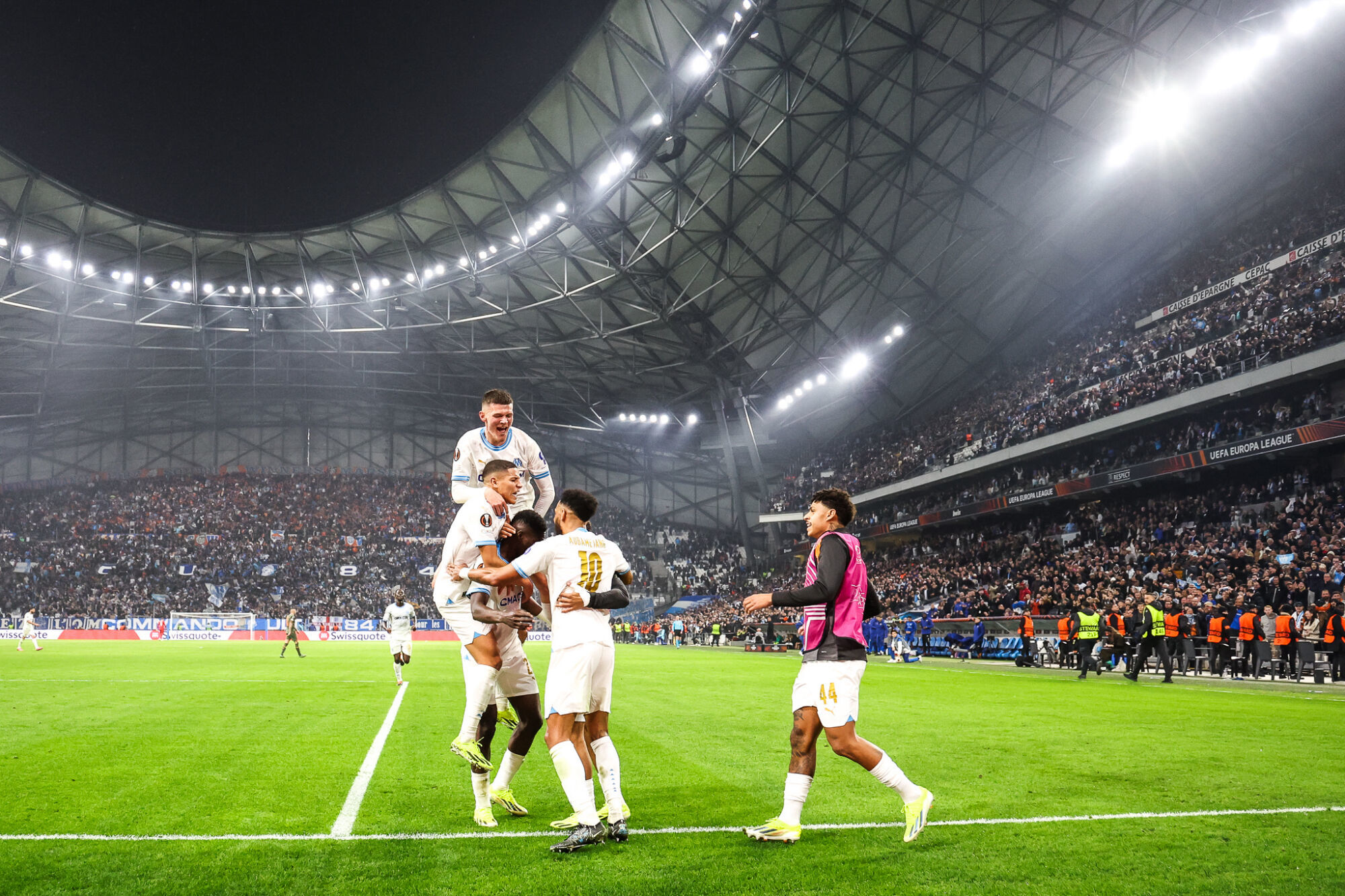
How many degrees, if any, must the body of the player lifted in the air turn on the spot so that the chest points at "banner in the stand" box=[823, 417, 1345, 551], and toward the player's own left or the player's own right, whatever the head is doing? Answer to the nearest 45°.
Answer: approximately 135° to the player's own left

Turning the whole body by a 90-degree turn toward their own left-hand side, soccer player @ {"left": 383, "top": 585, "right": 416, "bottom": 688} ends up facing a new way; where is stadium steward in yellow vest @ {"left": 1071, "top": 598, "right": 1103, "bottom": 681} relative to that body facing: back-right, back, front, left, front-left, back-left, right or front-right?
front

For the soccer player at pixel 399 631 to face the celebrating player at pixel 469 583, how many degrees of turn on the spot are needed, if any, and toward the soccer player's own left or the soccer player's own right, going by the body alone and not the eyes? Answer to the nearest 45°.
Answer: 0° — they already face them

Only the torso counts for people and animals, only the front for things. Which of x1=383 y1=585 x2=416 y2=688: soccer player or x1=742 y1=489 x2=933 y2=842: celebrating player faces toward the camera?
the soccer player

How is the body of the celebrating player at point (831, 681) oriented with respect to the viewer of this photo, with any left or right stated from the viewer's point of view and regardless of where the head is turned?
facing to the left of the viewer

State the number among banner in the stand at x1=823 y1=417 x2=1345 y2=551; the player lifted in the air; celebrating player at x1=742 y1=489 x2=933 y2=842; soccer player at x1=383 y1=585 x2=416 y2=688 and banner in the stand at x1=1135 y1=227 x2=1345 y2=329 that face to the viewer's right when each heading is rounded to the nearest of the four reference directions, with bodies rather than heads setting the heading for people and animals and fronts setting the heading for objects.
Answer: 0

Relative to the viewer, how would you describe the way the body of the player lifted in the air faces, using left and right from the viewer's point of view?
facing the viewer

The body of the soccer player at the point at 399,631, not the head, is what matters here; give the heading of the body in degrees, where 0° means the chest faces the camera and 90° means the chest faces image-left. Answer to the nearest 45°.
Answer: approximately 0°

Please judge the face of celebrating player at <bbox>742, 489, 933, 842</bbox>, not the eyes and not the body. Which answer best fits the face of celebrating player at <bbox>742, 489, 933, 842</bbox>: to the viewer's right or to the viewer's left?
to the viewer's left

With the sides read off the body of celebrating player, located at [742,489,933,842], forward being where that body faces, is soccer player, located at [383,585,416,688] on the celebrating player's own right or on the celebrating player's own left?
on the celebrating player's own right

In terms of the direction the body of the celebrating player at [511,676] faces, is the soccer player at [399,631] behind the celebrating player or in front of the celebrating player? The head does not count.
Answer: behind

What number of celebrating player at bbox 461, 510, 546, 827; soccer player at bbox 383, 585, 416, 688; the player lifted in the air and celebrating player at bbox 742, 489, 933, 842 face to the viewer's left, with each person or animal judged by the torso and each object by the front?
1

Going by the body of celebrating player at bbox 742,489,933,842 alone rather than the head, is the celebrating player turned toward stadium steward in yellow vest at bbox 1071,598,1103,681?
no

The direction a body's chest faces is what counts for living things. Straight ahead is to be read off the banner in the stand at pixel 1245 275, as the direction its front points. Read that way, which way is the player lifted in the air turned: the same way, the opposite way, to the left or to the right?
to the left

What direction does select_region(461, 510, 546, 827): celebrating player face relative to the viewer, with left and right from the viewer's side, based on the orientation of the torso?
facing the viewer and to the right of the viewer

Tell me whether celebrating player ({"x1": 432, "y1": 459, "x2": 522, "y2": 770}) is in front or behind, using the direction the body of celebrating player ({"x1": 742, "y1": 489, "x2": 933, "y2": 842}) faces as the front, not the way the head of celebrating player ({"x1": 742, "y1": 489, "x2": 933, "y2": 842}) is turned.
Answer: in front

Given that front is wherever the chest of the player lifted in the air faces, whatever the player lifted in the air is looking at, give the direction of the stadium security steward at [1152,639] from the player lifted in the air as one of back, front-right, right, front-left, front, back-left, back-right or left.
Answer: back-left
